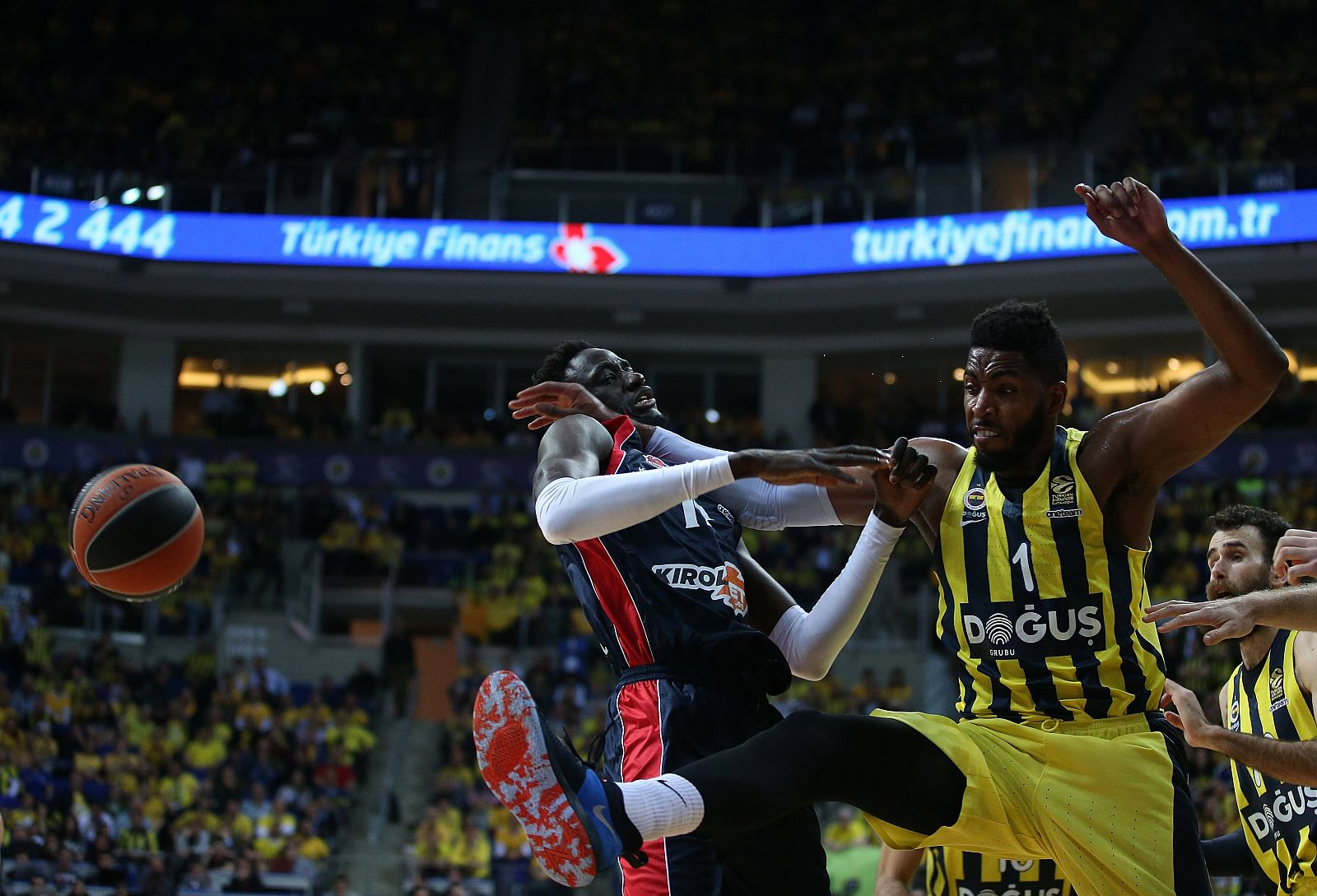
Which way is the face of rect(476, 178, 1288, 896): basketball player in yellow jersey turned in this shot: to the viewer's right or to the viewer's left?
to the viewer's left

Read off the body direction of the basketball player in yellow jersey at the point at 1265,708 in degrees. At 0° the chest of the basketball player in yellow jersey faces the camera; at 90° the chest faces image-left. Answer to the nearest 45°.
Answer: approximately 45°

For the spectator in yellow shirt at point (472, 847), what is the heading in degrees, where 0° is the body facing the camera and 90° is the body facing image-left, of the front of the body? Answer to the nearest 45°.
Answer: approximately 0°

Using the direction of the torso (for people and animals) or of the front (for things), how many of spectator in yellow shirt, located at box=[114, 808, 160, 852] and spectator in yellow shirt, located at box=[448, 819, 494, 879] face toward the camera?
2

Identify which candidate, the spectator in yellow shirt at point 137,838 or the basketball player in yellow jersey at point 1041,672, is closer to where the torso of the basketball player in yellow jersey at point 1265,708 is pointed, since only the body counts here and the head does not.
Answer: the basketball player in yellow jersey

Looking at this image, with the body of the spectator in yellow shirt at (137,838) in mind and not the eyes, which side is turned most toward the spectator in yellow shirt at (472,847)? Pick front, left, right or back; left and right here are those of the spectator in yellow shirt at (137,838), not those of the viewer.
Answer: left

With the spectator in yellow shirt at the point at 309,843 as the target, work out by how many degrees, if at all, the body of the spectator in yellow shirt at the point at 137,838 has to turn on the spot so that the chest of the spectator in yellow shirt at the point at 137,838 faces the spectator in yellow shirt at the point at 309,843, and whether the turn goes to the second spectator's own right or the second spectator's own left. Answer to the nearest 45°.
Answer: approximately 90° to the second spectator's own left

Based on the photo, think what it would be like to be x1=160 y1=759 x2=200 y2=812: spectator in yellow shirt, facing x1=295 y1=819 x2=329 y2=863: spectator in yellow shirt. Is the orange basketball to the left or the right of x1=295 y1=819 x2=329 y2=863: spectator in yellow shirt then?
right
